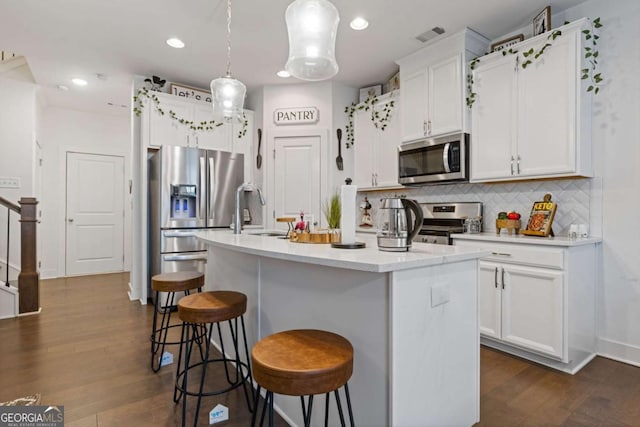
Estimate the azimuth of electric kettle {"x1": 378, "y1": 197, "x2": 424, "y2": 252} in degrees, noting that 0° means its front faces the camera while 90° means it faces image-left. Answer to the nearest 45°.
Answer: approximately 90°

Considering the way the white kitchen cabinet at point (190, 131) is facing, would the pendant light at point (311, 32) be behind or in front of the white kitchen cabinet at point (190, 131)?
in front

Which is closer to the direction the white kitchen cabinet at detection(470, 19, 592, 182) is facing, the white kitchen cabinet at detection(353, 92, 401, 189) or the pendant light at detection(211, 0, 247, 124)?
the pendant light

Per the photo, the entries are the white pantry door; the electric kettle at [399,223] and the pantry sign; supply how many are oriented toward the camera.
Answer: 2

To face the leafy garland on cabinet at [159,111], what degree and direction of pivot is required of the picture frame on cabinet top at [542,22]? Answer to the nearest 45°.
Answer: approximately 45° to its right

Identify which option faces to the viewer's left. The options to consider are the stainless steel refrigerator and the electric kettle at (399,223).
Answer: the electric kettle

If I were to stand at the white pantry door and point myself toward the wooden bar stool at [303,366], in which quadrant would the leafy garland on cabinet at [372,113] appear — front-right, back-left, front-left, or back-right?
front-left

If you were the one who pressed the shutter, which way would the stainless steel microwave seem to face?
facing the viewer and to the left of the viewer

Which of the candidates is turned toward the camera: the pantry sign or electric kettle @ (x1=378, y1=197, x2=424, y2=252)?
the pantry sign

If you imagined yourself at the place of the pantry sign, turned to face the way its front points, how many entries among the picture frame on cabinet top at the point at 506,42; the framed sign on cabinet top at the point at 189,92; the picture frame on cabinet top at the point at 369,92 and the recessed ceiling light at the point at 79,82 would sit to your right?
2

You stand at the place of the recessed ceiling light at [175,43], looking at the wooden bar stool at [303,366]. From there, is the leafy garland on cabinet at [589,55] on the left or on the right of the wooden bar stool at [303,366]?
left

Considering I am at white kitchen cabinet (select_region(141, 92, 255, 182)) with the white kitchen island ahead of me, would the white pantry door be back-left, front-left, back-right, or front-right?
front-left
